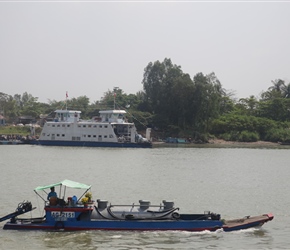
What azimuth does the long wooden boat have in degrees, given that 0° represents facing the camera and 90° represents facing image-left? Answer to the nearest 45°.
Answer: approximately 270°
